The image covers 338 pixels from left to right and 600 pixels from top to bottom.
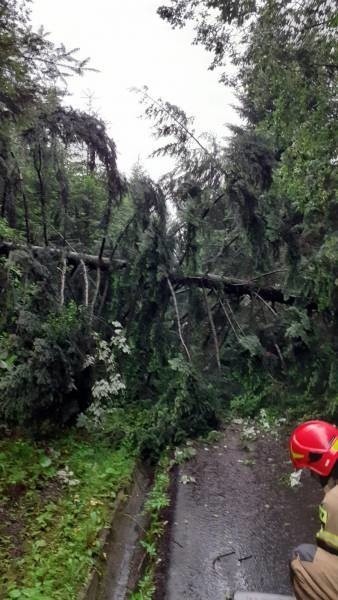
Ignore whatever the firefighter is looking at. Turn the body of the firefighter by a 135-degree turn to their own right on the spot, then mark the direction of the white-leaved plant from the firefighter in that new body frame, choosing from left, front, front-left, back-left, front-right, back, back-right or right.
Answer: left

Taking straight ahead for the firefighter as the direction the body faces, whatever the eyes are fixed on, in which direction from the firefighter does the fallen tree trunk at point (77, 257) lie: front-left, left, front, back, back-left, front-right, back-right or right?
front-right

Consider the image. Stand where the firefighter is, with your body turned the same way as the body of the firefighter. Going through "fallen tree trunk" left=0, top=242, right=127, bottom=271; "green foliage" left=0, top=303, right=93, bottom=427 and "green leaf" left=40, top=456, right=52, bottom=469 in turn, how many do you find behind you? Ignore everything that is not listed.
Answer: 0

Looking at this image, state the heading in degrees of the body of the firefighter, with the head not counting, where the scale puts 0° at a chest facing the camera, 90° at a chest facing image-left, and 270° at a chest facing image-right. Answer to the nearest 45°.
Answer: approximately 90°

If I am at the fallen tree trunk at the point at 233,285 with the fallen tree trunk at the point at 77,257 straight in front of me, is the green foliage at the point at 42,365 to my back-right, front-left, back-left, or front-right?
front-left

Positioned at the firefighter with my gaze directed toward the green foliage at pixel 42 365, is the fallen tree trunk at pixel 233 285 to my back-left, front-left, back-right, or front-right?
front-right
